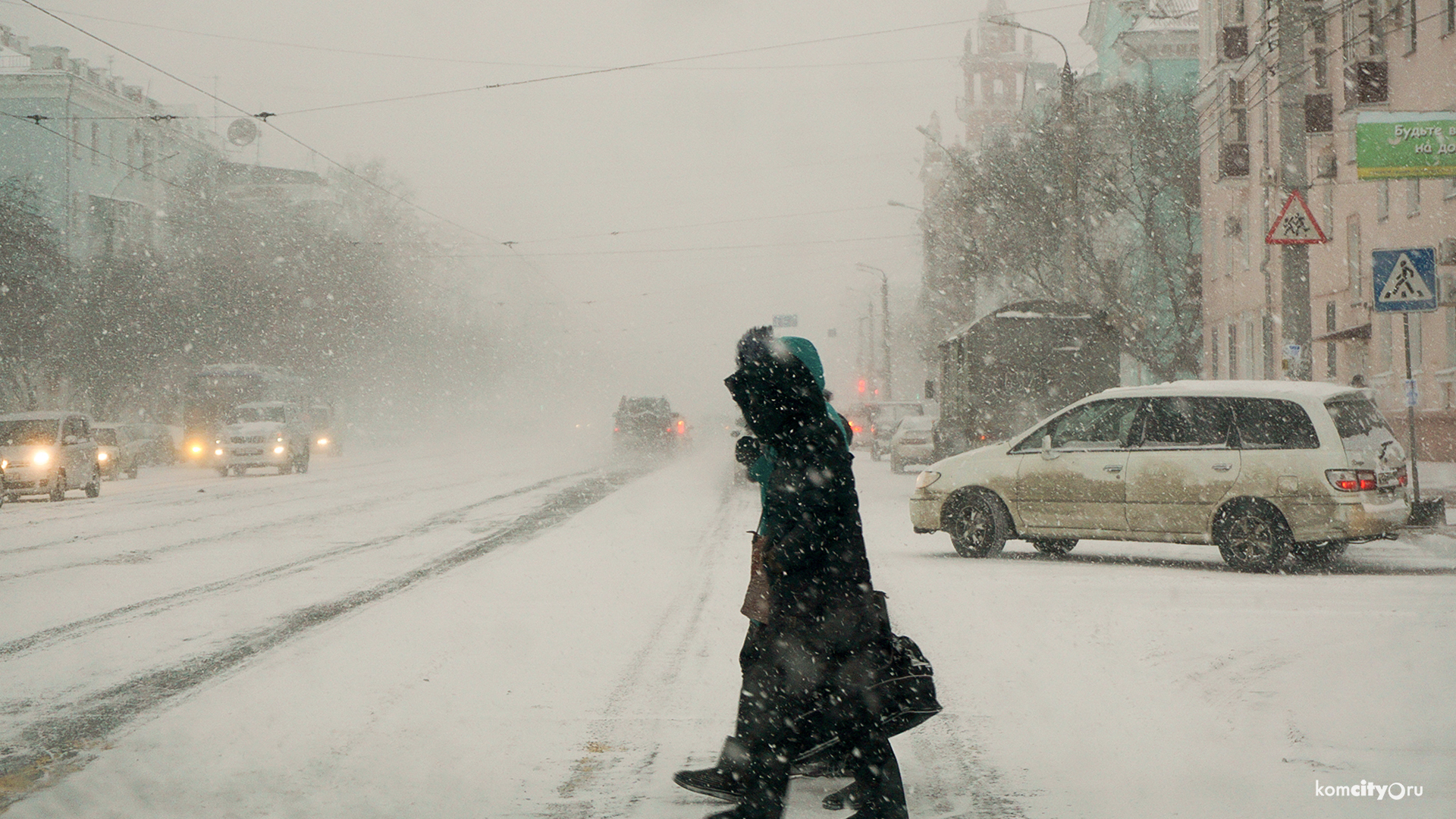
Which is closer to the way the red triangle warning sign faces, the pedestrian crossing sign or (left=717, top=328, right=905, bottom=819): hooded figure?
the hooded figure

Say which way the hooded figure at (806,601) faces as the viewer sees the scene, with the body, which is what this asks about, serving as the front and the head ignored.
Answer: to the viewer's left

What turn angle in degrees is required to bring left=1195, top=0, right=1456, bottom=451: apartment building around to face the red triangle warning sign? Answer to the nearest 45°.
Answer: approximately 45° to its left

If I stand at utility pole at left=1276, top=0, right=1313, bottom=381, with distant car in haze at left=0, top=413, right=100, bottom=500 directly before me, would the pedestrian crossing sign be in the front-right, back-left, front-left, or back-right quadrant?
back-left

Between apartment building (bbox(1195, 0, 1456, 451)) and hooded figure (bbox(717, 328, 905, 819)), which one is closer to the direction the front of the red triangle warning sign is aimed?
the hooded figure
